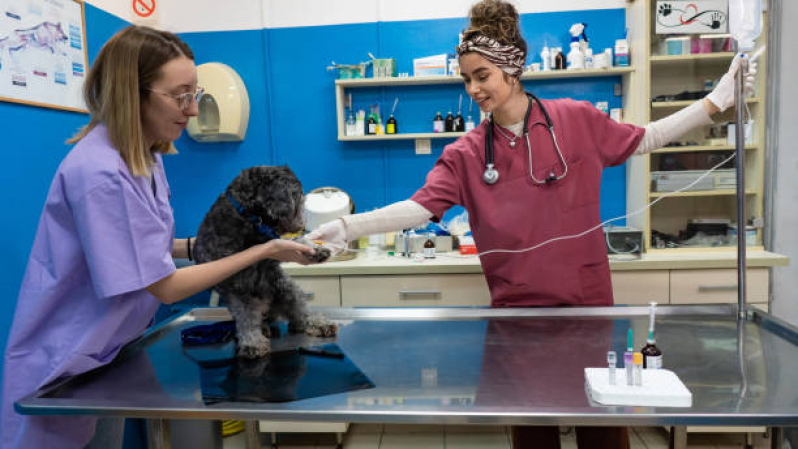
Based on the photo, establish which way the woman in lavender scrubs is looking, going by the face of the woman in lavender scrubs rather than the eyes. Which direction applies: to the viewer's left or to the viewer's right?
to the viewer's right

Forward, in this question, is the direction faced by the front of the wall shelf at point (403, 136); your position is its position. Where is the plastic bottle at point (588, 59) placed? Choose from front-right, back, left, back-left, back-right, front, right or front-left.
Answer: left

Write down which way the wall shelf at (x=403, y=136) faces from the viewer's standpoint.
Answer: facing the viewer

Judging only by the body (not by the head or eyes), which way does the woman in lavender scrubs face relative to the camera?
to the viewer's right

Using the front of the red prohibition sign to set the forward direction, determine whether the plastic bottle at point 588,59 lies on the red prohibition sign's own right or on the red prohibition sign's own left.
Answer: on the red prohibition sign's own left

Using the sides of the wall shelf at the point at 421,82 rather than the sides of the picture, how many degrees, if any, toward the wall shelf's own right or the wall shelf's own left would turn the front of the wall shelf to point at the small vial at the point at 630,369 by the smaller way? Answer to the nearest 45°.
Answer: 0° — it already faces it

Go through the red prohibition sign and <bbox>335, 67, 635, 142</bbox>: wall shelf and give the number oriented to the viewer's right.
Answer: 0

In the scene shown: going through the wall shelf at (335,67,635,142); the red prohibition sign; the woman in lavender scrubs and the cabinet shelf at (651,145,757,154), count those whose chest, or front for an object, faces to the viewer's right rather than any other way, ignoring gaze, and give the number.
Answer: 1

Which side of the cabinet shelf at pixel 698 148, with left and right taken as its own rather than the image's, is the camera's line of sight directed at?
front

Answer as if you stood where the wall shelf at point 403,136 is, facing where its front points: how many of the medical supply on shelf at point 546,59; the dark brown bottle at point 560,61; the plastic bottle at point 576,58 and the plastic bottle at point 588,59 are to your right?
0

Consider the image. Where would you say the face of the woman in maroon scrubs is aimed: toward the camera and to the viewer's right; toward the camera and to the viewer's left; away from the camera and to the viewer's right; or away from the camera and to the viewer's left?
toward the camera and to the viewer's left

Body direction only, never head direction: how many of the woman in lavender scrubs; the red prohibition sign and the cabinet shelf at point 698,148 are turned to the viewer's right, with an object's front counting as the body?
1

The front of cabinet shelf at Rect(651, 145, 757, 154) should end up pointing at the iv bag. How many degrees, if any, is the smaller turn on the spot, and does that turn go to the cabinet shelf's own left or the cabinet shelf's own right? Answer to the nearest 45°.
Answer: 0° — it already faces it

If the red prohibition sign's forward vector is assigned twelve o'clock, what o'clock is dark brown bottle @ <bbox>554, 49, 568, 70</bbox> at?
The dark brown bottle is roughly at 10 o'clock from the red prohibition sign.

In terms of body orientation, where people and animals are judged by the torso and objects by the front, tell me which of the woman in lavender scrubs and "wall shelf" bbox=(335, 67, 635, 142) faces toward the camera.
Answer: the wall shelf

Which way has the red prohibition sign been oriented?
toward the camera
